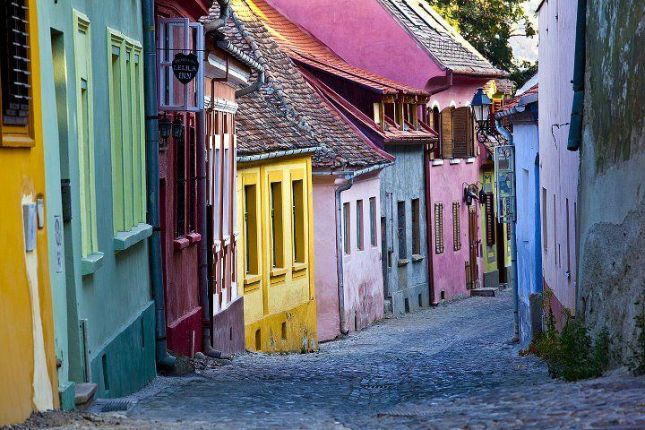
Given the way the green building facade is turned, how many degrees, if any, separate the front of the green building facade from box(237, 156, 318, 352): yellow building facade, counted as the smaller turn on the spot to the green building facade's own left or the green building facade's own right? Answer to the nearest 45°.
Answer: approximately 135° to the green building facade's own left

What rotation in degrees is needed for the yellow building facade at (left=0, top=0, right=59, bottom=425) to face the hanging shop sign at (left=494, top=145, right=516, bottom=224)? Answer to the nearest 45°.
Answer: approximately 90° to its left

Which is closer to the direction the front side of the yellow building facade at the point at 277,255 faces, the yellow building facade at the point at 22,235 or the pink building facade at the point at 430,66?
the yellow building facade

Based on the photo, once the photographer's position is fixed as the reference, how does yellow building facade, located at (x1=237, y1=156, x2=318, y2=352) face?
facing the viewer and to the right of the viewer

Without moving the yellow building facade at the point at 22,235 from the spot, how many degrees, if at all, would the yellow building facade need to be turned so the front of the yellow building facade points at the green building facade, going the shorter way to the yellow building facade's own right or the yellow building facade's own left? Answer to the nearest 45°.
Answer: approximately 135° to the yellow building facade's own left

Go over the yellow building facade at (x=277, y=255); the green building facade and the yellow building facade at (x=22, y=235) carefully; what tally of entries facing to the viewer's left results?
0

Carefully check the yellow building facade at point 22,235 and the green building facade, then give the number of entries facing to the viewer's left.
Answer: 0

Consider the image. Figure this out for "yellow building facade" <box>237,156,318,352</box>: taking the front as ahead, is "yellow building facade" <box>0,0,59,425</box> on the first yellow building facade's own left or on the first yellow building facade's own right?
on the first yellow building facade's own right
